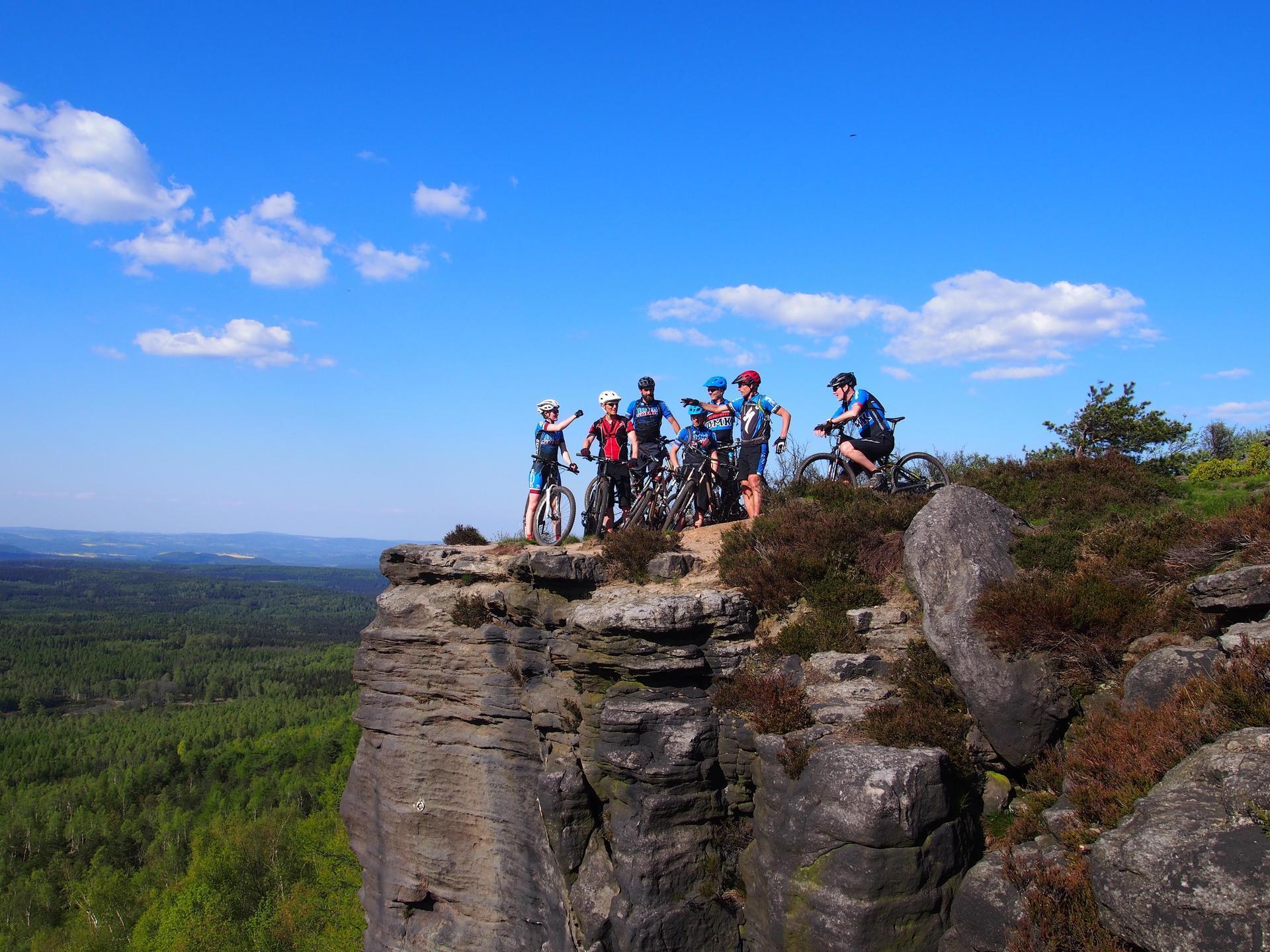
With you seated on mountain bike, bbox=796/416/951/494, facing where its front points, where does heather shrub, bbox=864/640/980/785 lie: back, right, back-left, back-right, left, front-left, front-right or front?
left

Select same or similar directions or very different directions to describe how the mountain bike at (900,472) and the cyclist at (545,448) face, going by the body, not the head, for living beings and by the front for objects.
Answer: very different directions

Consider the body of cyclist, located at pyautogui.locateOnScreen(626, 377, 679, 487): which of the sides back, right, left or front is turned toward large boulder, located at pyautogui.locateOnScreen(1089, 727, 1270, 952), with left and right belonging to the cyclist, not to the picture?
front

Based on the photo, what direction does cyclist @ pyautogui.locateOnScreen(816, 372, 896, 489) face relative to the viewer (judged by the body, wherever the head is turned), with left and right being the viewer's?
facing to the left of the viewer

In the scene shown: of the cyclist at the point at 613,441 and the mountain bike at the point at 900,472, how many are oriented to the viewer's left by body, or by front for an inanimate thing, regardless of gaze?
1

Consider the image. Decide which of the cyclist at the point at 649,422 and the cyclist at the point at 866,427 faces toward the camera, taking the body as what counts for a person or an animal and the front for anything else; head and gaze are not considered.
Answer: the cyclist at the point at 649,422

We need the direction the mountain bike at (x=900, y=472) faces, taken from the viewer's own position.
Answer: facing to the left of the viewer

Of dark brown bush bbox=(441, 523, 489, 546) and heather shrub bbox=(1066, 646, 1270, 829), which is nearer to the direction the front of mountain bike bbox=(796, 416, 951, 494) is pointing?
the dark brown bush

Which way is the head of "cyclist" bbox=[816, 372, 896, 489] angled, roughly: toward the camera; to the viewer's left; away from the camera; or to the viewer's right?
to the viewer's left

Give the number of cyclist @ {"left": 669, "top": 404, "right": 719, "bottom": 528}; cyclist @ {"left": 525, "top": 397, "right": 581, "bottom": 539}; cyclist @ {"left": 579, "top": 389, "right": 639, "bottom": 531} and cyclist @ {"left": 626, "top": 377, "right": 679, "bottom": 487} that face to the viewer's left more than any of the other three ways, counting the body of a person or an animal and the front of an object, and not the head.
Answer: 0

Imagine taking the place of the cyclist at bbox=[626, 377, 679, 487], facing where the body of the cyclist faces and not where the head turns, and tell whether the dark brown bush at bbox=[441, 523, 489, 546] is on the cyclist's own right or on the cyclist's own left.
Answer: on the cyclist's own right

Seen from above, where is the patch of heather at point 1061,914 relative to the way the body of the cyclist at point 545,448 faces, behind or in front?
in front

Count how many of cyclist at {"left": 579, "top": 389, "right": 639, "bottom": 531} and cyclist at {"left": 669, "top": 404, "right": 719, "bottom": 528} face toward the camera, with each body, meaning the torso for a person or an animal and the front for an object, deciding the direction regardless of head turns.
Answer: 2

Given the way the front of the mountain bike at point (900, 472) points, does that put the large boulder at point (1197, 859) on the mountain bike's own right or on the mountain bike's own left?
on the mountain bike's own left

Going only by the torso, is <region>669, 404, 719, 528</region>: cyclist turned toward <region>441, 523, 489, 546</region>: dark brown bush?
no

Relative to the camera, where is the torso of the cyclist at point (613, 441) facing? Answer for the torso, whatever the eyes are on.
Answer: toward the camera

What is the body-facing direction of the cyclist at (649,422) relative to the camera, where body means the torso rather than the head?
toward the camera
